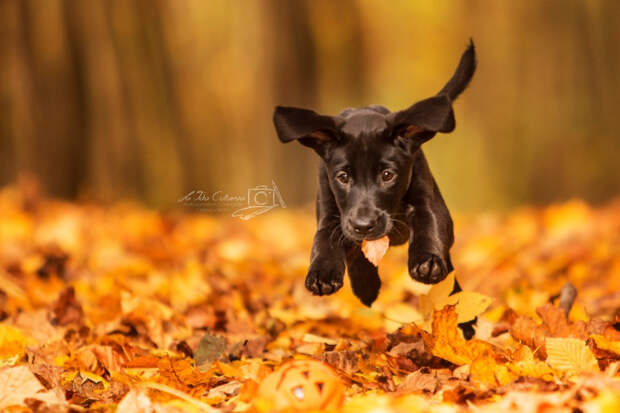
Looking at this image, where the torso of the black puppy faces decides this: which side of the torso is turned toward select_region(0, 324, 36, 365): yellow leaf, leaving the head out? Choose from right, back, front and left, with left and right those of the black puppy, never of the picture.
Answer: right

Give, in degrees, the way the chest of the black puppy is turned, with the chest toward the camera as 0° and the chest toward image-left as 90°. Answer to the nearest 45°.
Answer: approximately 0°

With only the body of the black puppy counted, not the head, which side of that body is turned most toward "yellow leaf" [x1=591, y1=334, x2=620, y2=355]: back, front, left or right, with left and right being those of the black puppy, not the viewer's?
left
